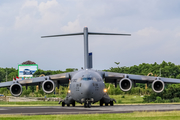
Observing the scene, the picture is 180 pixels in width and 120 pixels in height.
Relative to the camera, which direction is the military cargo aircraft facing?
toward the camera
